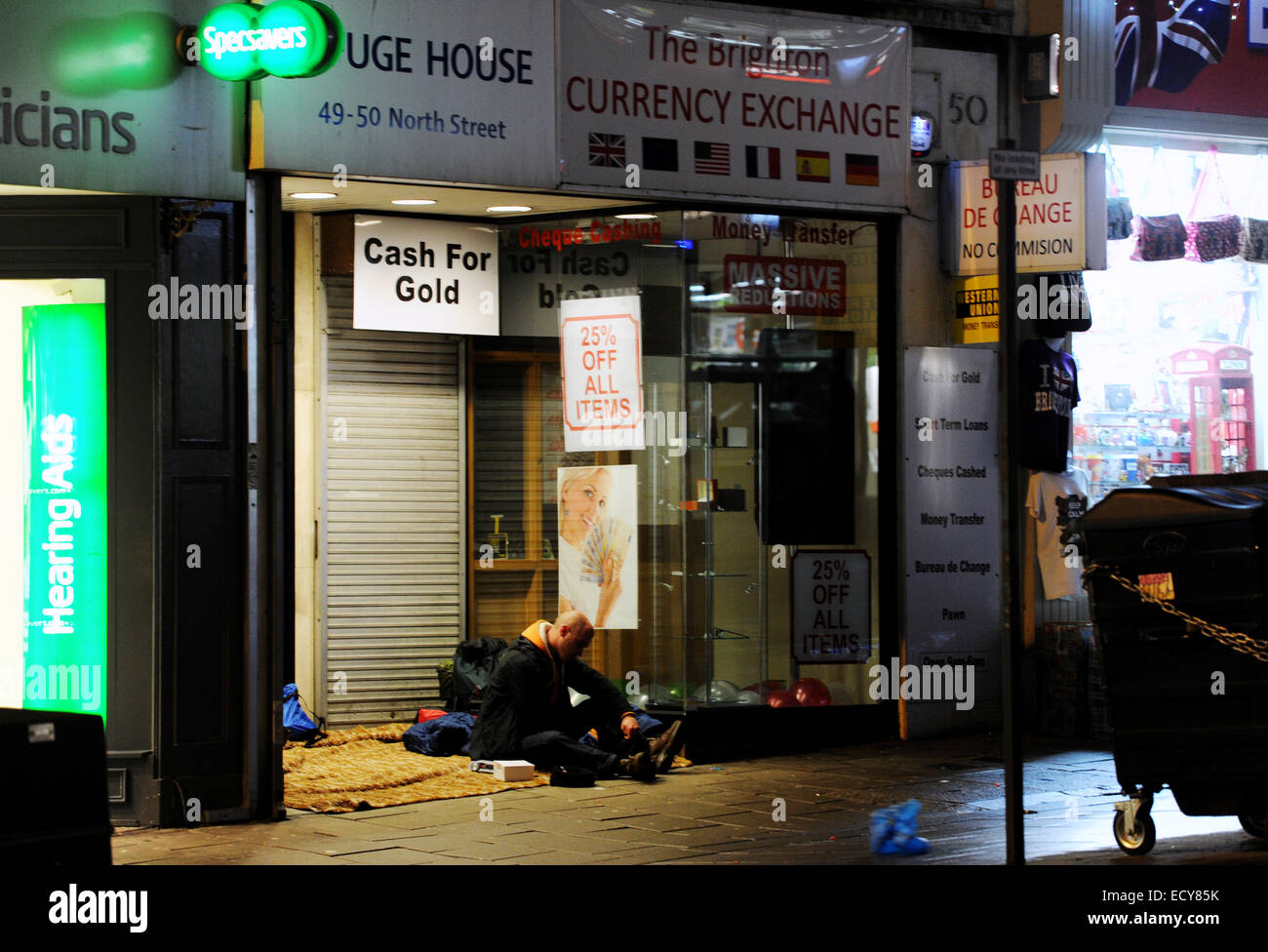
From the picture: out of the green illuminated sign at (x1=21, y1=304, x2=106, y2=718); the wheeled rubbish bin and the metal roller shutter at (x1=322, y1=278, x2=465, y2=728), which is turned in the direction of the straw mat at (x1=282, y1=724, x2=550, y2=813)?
the metal roller shutter

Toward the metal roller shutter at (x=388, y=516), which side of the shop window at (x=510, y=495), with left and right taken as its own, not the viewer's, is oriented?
right

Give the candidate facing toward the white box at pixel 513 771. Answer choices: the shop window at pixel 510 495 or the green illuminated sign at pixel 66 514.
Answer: the shop window
